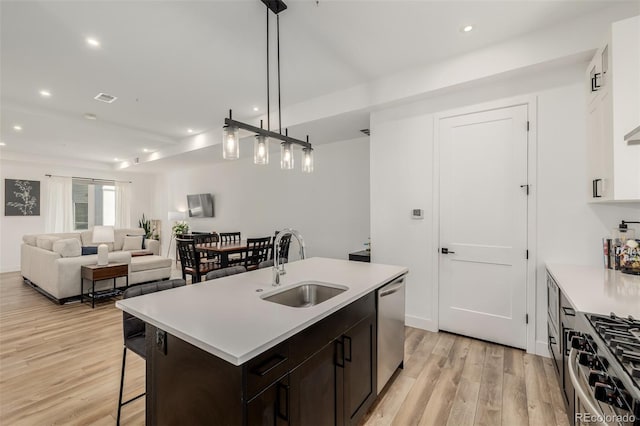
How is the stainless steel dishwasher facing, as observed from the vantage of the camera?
facing to the right of the viewer

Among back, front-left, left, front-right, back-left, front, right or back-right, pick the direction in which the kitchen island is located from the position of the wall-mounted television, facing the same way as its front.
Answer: front-left

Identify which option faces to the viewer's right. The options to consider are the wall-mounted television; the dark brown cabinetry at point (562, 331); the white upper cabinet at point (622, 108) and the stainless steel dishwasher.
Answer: the stainless steel dishwasher

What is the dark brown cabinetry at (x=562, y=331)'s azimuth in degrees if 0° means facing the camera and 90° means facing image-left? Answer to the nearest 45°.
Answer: approximately 90°

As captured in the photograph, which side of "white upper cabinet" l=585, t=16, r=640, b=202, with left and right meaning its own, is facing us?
left

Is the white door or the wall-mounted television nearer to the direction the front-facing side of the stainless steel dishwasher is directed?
the white door

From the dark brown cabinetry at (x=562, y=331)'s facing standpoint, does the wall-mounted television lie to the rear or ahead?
ahead

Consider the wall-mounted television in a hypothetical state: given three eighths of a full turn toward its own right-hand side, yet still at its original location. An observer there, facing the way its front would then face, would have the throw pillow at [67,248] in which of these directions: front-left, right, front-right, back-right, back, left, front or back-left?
back-left

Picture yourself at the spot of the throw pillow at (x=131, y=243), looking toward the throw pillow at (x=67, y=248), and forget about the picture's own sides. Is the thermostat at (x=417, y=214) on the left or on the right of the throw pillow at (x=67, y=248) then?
left

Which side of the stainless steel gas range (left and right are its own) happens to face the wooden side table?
front

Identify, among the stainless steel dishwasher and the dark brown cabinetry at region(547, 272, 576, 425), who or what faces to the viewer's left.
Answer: the dark brown cabinetry

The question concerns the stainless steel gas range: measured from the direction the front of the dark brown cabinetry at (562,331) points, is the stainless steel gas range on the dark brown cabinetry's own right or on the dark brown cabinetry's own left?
on the dark brown cabinetry's own left

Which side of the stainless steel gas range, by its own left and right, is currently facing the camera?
left
